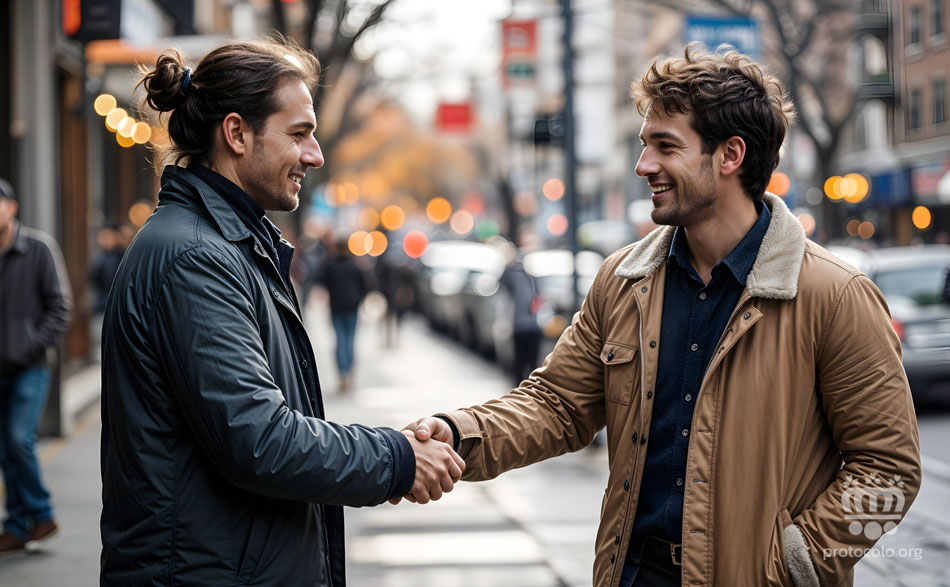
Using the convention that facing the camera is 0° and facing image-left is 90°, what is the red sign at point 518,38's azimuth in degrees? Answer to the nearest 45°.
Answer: approximately 0°

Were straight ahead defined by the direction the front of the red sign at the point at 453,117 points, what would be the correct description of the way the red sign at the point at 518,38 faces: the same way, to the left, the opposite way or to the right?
the same way

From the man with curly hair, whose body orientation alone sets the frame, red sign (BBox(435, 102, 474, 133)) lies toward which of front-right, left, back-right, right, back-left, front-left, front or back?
back-right

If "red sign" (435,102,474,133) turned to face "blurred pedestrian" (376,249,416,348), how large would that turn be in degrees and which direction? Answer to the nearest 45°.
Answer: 0° — it already faces them

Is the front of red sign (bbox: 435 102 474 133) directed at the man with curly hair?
yes

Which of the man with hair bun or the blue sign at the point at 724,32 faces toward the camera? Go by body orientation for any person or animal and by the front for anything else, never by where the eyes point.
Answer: the blue sign

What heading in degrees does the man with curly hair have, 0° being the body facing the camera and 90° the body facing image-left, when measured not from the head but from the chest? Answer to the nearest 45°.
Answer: approximately 45°

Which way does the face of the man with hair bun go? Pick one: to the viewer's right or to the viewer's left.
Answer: to the viewer's right

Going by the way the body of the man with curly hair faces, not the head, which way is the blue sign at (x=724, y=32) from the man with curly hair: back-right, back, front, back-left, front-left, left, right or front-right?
back-right

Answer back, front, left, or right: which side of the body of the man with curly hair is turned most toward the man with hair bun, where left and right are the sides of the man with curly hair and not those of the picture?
front

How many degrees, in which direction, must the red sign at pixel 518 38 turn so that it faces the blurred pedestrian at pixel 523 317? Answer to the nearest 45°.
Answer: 0° — it already faces them

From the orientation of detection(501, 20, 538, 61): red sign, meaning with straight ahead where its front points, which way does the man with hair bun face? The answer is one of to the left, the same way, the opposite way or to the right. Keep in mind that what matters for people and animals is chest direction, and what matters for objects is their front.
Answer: to the left

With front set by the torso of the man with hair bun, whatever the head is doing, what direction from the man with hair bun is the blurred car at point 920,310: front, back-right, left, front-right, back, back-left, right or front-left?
front-left

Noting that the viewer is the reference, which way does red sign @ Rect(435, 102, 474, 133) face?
facing the viewer

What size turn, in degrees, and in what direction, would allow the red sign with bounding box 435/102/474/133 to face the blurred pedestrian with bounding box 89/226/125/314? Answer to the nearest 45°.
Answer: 0° — it already faces them

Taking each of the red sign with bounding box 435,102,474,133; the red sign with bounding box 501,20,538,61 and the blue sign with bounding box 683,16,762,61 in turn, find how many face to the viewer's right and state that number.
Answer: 0
